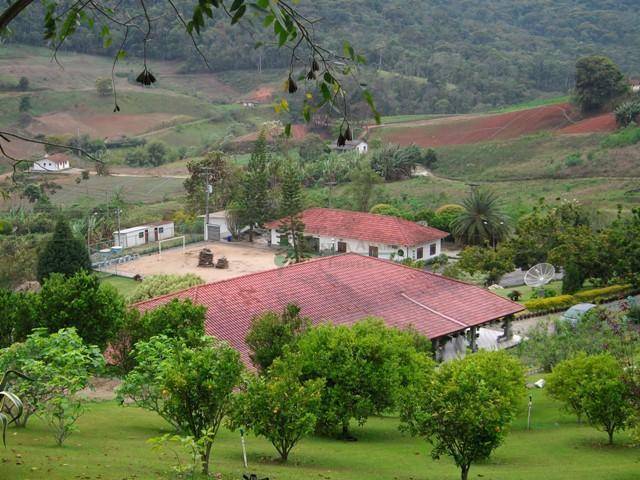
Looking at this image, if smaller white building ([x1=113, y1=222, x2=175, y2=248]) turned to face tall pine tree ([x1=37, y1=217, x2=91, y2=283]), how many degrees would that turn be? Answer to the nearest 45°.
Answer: approximately 45° to its right

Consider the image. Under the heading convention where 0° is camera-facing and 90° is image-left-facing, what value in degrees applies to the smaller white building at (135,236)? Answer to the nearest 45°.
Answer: approximately 315°

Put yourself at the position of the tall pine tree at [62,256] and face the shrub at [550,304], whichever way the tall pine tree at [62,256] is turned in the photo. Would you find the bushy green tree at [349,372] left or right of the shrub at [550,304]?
right

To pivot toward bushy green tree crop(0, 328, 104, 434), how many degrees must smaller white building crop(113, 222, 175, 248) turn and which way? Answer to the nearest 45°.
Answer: approximately 45° to its right

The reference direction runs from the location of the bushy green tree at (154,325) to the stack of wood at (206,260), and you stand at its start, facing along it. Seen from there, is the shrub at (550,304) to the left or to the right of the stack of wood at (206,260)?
right

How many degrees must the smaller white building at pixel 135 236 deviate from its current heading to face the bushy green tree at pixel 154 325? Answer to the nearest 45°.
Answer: approximately 45° to its right

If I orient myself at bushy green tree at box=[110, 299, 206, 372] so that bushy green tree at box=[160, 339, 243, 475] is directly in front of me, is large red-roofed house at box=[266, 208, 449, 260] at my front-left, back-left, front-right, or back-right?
back-left
